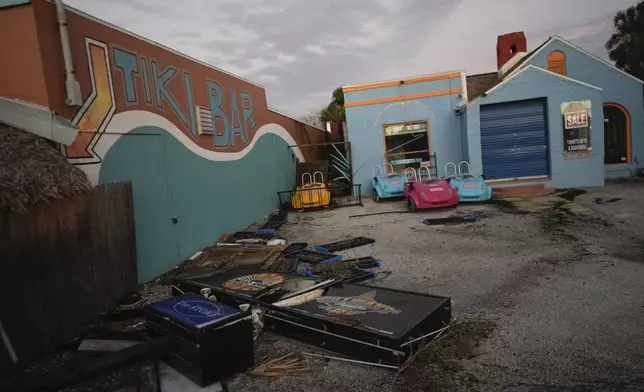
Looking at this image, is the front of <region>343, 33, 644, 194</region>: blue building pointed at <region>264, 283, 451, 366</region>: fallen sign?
yes

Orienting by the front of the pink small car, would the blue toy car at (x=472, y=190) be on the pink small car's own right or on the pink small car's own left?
on the pink small car's own left

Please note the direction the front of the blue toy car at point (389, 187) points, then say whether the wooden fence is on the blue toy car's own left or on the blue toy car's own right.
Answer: on the blue toy car's own right

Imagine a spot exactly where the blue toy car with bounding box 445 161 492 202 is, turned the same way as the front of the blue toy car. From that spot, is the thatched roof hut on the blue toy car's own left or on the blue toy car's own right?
on the blue toy car's own right

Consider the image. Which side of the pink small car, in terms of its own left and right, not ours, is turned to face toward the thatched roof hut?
right

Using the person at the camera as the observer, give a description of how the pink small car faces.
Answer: facing the viewer and to the right of the viewer
